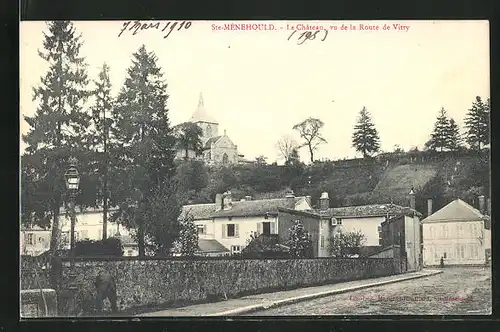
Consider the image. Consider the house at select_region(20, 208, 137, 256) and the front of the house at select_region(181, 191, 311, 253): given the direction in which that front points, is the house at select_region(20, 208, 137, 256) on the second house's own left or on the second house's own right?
on the second house's own right

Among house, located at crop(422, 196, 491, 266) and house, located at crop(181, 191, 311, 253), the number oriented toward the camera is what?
2

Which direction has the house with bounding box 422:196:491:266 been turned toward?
toward the camera

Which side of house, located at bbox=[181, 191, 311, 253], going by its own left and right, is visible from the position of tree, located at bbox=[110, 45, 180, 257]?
right

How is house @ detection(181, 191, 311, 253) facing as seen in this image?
toward the camera

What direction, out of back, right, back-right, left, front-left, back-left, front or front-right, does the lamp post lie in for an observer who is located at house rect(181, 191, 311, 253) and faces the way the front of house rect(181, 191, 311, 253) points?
right

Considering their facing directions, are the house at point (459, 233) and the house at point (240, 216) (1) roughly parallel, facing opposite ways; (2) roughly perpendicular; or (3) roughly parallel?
roughly parallel

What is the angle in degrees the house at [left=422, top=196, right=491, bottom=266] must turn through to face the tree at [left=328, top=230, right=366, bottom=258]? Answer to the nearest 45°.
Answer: approximately 90° to its right

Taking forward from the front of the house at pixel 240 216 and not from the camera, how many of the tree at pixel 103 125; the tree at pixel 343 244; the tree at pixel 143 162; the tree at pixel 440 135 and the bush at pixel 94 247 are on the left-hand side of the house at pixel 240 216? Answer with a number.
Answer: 2

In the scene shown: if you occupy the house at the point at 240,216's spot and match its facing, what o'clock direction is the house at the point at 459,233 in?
the house at the point at 459,233 is roughly at 9 o'clock from the house at the point at 240,216.

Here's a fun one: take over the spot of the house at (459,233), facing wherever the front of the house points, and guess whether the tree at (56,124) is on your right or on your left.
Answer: on your right
